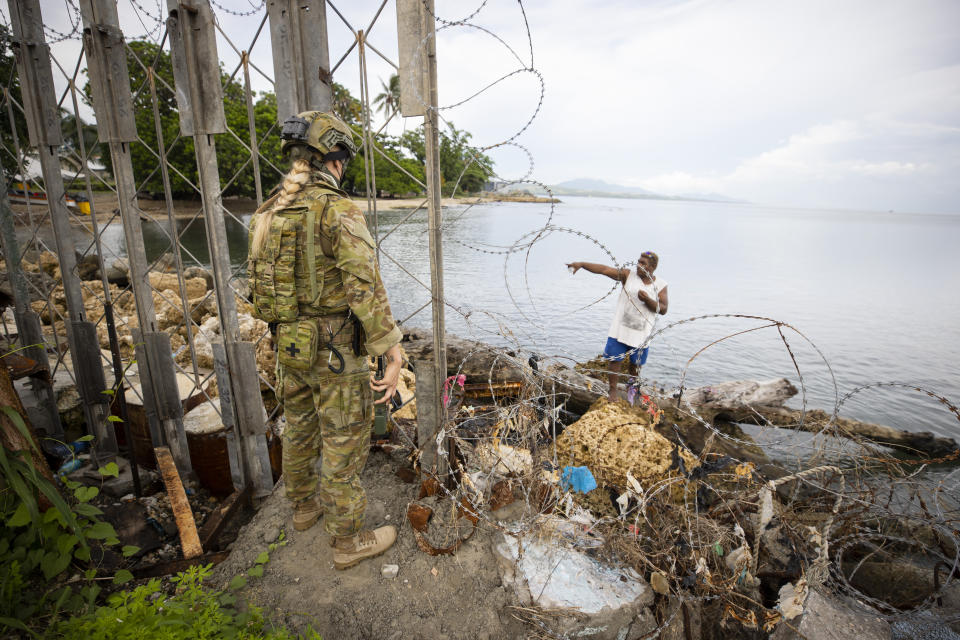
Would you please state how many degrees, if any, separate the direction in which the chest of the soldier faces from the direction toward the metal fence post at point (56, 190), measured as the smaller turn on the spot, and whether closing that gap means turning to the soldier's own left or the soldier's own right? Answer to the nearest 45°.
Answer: approximately 90° to the soldier's own left

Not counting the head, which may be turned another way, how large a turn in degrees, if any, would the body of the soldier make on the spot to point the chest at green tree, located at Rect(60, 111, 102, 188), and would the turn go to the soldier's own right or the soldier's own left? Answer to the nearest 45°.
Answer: approximately 90° to the soldier's own left

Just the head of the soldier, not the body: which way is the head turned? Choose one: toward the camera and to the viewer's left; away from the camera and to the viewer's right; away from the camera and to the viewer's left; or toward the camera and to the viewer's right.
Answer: away from the camera and to the viewer's right

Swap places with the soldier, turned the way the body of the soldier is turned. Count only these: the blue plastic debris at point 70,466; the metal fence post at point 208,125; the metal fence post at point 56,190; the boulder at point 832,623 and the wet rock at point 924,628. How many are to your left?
3

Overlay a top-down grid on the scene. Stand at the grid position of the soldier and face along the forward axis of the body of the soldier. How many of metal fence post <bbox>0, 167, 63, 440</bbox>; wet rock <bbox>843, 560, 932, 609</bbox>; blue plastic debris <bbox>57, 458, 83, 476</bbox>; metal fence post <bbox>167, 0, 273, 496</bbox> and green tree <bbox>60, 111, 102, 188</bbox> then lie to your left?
4

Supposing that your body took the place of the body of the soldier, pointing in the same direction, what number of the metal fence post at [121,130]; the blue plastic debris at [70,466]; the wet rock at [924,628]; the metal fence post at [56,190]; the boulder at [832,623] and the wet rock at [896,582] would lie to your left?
3

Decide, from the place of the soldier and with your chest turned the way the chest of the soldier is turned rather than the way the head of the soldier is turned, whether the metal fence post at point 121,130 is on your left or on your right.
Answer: on your left

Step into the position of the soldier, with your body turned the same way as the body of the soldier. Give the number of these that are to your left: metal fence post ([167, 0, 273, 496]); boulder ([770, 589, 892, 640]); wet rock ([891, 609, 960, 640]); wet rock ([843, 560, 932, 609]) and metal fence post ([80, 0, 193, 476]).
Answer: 2

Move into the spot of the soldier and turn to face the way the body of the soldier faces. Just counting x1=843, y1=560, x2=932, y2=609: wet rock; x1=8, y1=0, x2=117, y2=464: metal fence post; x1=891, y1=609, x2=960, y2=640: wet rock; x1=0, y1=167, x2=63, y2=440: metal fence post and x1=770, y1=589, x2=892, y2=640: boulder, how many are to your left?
2

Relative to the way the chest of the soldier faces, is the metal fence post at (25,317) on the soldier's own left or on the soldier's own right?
on the soldier's own left

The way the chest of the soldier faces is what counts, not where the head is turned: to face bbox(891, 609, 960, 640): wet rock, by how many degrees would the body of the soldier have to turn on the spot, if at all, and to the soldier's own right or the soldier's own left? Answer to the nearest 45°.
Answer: approximately 45° to the soldier's own right

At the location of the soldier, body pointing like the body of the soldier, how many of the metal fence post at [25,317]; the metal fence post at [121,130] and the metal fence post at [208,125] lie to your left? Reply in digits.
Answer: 3

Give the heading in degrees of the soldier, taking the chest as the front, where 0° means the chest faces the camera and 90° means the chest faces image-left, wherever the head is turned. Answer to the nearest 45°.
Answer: approximately 225°
